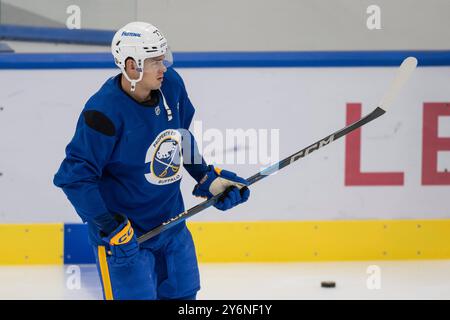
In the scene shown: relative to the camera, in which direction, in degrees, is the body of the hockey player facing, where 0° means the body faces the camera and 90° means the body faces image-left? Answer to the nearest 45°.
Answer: approximately 315°

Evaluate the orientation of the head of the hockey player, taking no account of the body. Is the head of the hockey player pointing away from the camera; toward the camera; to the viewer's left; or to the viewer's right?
to the viewer's right

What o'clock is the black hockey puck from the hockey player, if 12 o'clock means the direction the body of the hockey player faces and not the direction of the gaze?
The black hockey puck is roughly at 9 o'clock from the hockey player.
